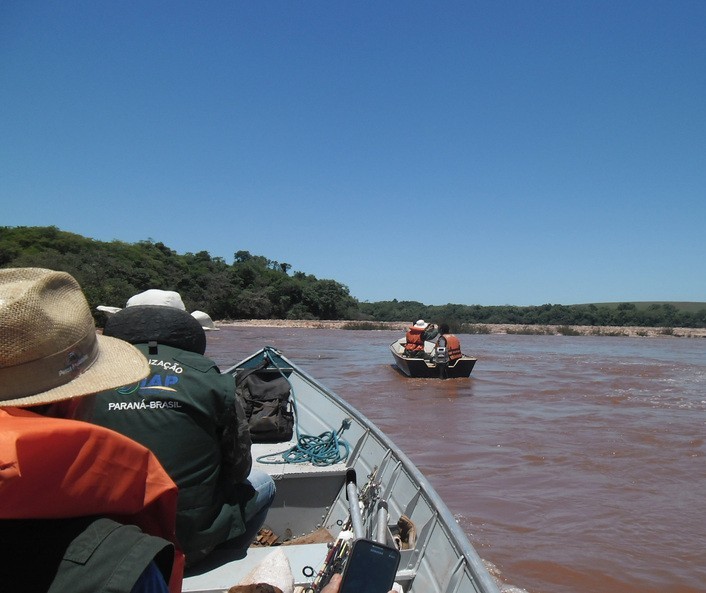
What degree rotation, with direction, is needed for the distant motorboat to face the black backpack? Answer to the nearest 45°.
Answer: approximately 135° to its left

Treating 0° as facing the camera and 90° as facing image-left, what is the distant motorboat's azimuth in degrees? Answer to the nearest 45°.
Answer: approximately 135°

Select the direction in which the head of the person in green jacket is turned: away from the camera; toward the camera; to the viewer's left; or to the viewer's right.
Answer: away from the camera

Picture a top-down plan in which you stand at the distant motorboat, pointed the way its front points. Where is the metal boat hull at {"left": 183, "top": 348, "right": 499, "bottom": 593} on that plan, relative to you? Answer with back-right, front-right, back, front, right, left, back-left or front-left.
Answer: back-left

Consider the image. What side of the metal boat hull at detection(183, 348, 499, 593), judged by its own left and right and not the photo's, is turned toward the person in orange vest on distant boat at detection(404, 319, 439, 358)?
front

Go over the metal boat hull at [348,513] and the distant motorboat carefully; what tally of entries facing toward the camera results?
0

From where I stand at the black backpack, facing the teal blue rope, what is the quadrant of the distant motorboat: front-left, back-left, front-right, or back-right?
back-left

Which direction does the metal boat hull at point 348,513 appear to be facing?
away from the camera

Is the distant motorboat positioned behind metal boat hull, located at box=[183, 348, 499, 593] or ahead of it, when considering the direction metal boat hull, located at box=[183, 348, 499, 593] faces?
ahead
